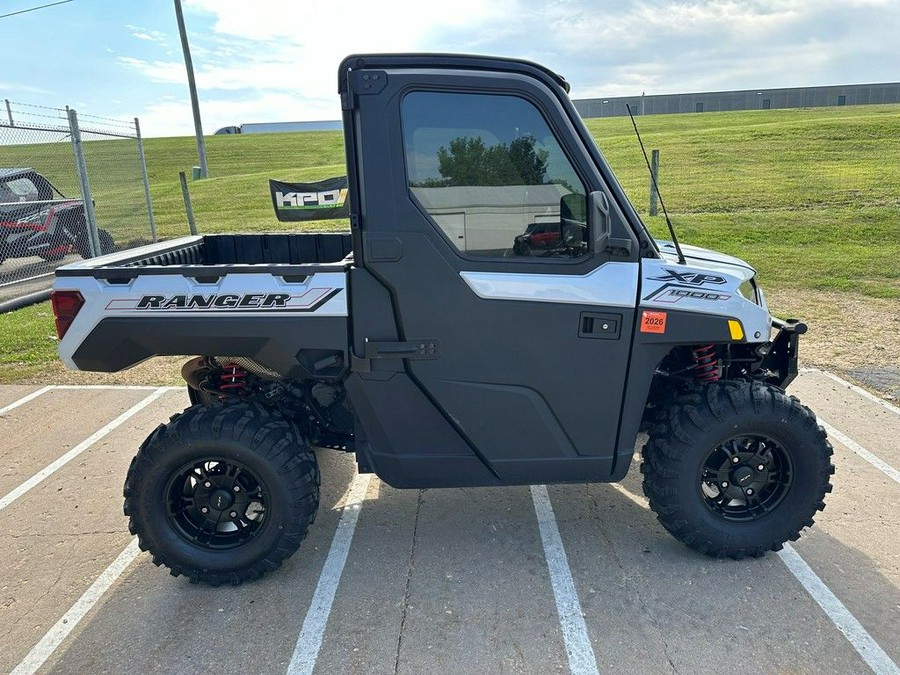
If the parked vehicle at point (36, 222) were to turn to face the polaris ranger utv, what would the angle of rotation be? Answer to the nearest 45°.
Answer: approximately 90° to its left

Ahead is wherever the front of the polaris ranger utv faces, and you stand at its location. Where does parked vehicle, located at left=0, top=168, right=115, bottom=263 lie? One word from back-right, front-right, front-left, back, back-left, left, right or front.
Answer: back-left

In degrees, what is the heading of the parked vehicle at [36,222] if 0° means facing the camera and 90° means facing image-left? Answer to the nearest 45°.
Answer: approximately 90°

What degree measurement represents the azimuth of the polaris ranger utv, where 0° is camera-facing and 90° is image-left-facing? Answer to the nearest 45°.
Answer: approximately 270°

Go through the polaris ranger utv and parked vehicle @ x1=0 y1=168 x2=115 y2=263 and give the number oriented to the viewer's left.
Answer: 1

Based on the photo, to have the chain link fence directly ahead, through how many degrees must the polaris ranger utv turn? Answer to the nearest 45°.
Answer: approximately 135° to its left
